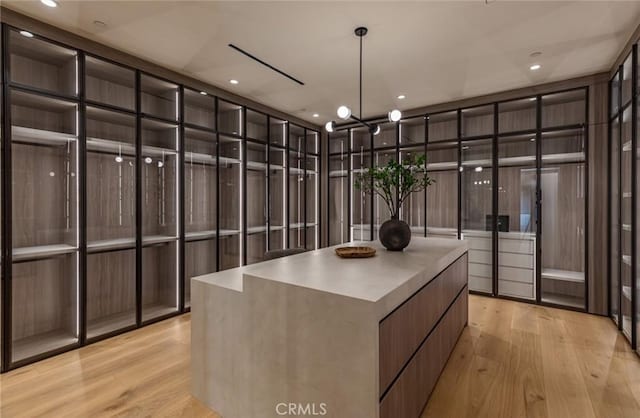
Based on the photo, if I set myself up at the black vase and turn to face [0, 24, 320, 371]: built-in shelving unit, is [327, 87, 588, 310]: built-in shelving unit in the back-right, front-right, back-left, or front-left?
back-right

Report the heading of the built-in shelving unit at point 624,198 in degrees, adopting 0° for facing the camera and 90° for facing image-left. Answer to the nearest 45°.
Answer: approximately 90°

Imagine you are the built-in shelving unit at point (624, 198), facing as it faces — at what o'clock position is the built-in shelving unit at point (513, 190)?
the built-in shelving unit at point (513, 190) is roughly at 1 o'clock from the built-in shelving unit at point (624, 198).

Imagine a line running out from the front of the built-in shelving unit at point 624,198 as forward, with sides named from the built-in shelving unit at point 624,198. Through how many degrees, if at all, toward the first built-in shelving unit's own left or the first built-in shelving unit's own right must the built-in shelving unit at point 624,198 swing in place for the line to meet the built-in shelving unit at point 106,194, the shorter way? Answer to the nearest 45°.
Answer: approximately 45° to the first built-in shelving unit's own left
